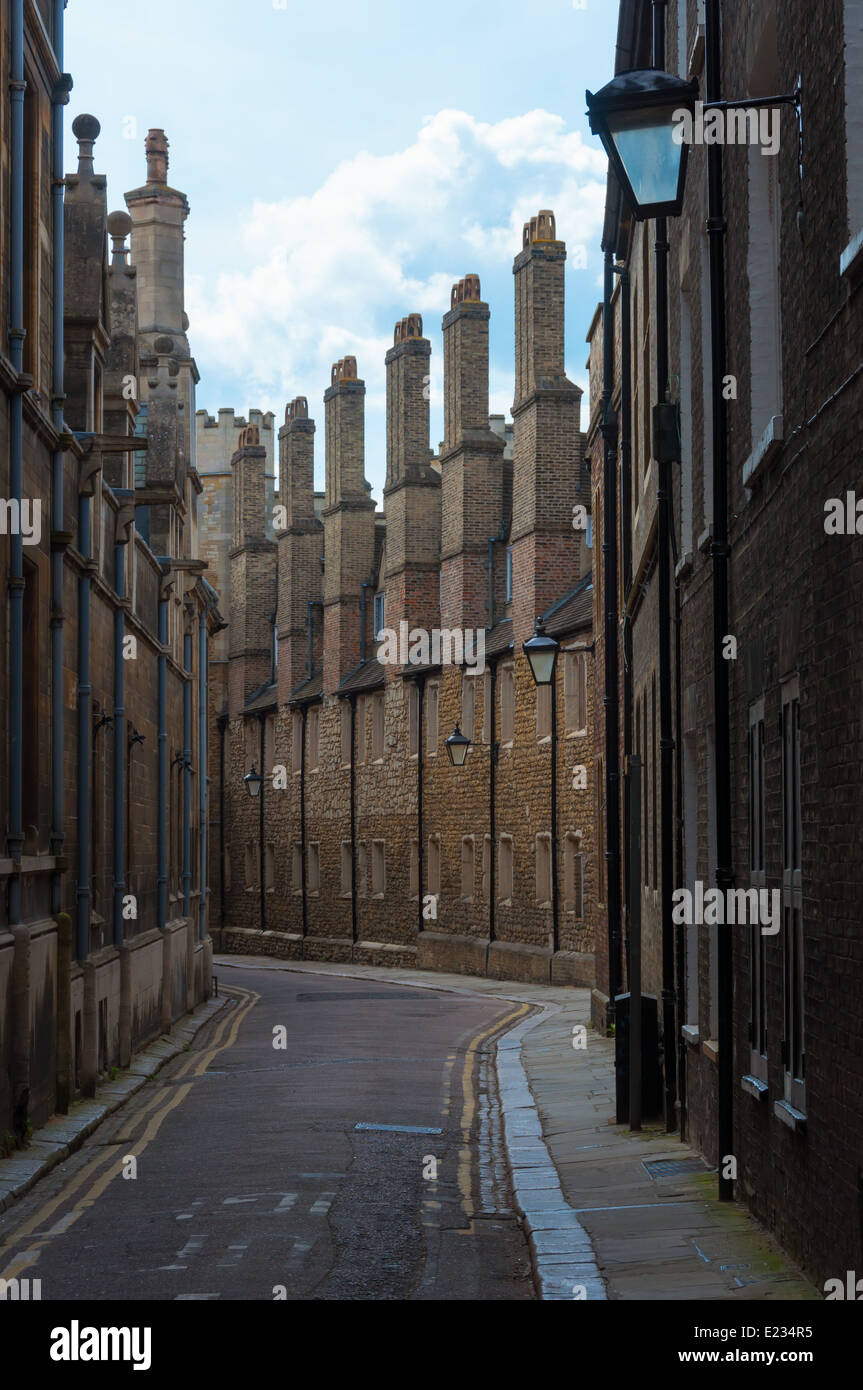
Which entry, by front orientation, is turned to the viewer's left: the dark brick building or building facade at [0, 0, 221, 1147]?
the dark brick building

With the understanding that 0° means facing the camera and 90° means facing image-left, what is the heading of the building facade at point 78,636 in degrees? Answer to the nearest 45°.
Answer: approximately 270°

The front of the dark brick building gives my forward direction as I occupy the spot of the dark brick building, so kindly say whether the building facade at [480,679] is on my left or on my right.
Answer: on my right

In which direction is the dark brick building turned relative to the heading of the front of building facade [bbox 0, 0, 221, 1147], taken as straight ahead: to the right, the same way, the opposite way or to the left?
the opposite way

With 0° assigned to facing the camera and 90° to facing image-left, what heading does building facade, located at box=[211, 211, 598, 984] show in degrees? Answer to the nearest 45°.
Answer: approximately 45°

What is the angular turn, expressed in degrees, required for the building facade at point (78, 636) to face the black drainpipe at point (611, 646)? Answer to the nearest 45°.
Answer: approximately 45° to its left

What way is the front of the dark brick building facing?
to the viewer's left

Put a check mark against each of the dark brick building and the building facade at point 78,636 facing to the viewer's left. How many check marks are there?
1

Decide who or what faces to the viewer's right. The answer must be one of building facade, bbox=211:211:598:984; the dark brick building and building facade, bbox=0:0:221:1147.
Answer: building facade, bbox=0:0:221:1147

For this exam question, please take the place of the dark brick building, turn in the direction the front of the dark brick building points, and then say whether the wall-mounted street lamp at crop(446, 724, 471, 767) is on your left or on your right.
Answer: on your right

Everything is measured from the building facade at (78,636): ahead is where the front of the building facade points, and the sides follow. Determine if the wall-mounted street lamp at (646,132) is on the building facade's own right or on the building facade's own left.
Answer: on the building facade's own right

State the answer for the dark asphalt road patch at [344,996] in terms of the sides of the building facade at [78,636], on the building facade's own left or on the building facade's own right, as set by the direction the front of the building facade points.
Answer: on the building facade's own left

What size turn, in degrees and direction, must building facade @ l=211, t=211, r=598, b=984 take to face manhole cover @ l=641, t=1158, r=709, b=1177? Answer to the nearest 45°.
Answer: approximately 45° to its left
